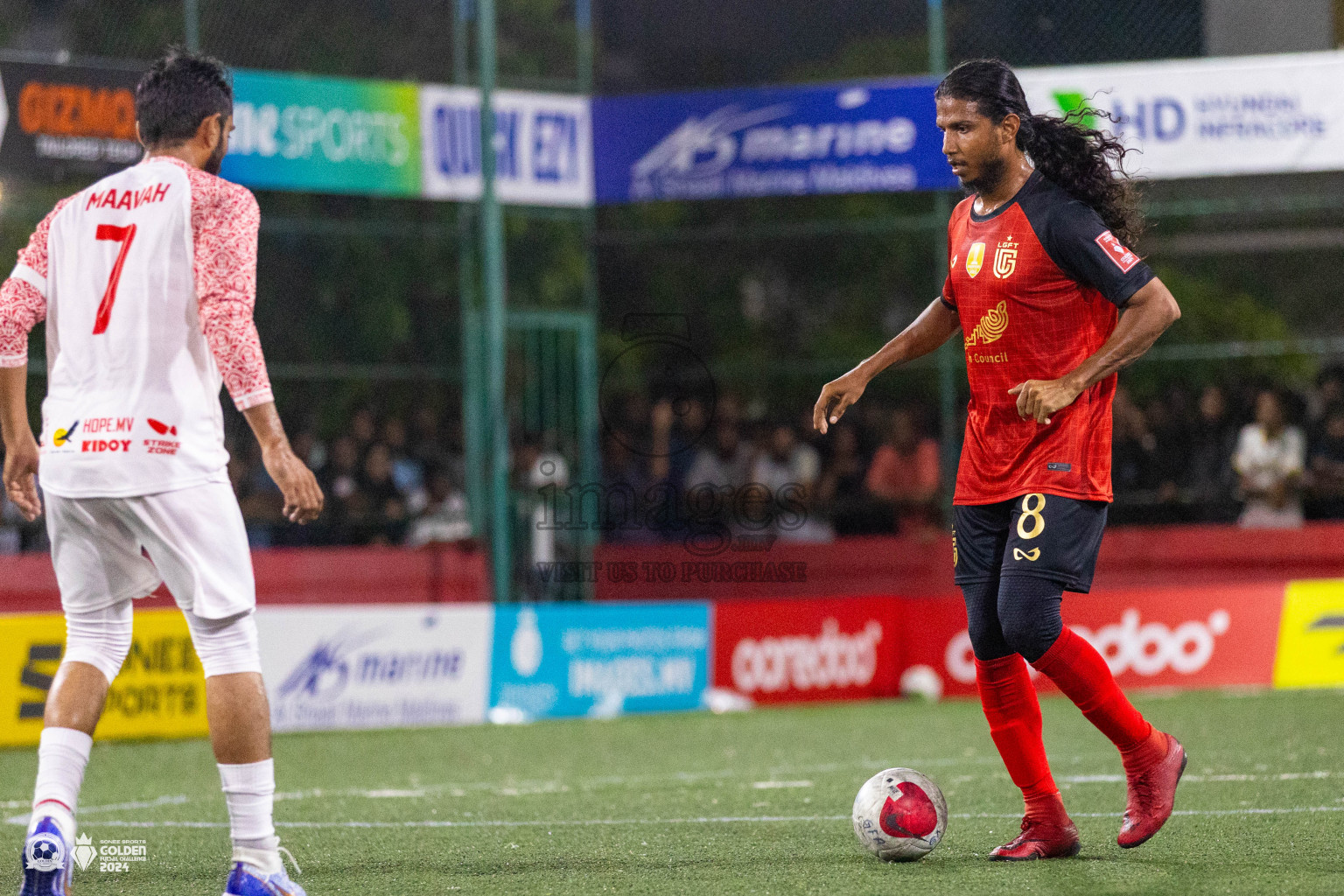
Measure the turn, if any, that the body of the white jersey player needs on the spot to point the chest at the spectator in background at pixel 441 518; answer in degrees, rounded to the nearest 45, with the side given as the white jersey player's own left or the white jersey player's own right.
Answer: approximately 45° to the white jersey player's own left

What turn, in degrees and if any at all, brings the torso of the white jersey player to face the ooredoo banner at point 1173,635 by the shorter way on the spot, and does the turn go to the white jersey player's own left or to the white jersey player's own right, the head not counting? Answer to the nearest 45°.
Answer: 0° — they already face it

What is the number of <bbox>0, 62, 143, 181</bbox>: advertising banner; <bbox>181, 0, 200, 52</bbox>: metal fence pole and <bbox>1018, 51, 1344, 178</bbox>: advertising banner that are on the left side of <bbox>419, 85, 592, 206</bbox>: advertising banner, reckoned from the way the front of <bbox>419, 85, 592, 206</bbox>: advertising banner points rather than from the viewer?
1

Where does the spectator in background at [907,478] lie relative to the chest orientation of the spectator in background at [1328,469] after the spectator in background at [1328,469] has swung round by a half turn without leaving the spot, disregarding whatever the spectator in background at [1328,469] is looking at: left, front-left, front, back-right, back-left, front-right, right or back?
left

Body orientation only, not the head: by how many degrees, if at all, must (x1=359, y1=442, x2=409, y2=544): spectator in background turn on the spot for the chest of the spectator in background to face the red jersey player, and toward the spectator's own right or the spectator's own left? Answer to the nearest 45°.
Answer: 0° — they already face them

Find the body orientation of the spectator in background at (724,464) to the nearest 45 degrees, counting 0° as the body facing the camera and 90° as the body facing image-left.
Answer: approximately 0°
